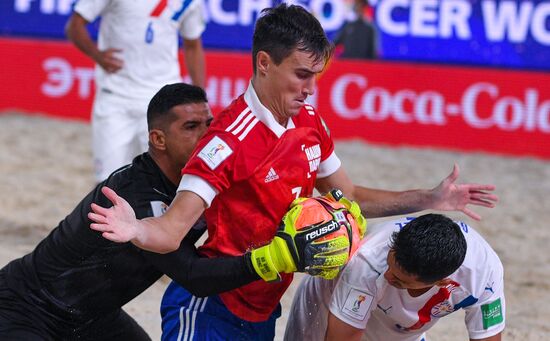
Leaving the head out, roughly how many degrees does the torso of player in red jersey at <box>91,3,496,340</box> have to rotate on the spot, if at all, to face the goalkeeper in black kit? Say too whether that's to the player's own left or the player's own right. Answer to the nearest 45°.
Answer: approximately 135° to the player's own right

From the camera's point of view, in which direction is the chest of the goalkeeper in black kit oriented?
to the viewer's right

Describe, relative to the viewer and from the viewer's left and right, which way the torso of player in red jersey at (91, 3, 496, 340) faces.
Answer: facing the viewer and to the right of the viewer

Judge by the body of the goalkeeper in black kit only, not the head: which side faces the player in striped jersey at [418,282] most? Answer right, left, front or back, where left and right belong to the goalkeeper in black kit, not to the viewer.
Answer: front

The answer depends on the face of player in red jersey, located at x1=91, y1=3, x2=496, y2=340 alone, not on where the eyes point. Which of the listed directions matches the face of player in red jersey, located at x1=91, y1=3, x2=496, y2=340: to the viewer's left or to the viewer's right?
to the viewer's right

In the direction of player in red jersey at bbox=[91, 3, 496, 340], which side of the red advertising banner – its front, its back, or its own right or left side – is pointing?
front

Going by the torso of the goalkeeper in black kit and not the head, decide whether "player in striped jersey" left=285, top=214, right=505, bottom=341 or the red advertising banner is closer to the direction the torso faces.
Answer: the player in striped jersey

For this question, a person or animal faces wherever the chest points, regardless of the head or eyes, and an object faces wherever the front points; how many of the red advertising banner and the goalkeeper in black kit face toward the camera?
1

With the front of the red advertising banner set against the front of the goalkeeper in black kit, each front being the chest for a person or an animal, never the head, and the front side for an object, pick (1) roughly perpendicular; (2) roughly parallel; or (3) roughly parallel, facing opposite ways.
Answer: roughly perpendicular

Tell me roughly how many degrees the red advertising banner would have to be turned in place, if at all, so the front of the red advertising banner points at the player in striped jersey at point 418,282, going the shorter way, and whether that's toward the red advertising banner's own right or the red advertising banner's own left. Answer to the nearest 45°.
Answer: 0° — it already faces them

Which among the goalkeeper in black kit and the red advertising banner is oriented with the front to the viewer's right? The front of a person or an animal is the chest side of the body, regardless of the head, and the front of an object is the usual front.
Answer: the goalkeeper in black kit

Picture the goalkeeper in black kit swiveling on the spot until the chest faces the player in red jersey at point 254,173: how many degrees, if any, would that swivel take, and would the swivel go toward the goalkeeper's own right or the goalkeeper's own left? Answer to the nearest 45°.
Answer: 0° — they already face them

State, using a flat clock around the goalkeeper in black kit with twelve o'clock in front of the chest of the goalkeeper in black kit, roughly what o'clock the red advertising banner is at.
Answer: The red advertising banner is roughly at 10 o'clock from the goalkeeper in black kit.

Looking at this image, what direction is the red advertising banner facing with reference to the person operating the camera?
facing the viewer
